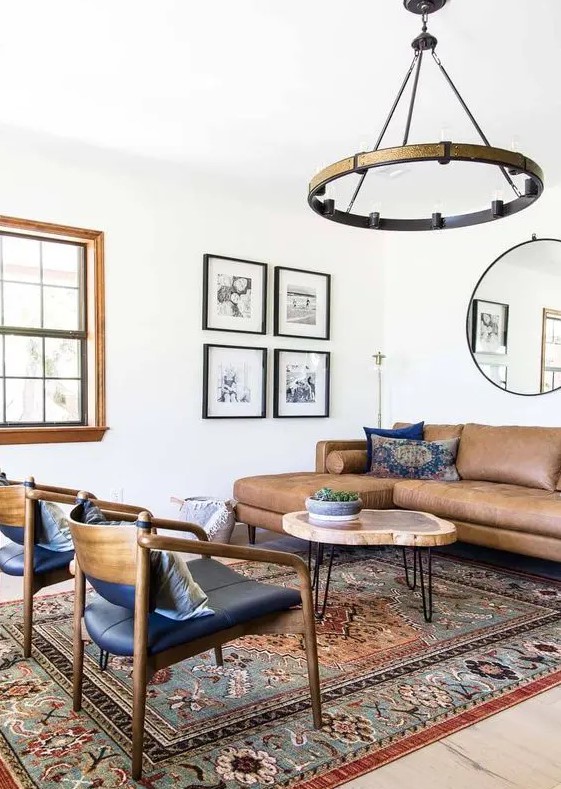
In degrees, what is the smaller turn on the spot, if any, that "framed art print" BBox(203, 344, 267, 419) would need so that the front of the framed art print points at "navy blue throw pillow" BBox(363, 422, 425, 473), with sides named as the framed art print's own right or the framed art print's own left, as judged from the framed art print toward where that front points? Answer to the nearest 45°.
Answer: approximately 45° to the framed art print's own left

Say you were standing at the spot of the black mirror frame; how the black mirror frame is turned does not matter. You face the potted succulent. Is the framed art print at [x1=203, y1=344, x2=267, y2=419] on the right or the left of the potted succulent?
right

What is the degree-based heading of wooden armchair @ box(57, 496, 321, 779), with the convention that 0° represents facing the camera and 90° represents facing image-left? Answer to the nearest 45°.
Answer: approximately 225°

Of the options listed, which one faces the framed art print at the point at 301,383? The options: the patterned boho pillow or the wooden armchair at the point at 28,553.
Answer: the wooden armchair

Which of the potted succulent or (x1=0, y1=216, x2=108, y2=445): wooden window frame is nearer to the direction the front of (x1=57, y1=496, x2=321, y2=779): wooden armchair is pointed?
the potted succulent

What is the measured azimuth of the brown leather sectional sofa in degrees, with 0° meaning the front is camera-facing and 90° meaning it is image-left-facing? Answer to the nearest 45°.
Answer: approximately 45°

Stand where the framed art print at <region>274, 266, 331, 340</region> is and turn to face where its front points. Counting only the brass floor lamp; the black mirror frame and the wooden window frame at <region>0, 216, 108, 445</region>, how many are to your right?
1

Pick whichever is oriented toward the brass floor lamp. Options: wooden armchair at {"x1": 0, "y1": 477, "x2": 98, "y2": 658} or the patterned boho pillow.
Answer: the wooden armchair

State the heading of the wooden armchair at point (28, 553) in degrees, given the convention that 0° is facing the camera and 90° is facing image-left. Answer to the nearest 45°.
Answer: approximately 225°
